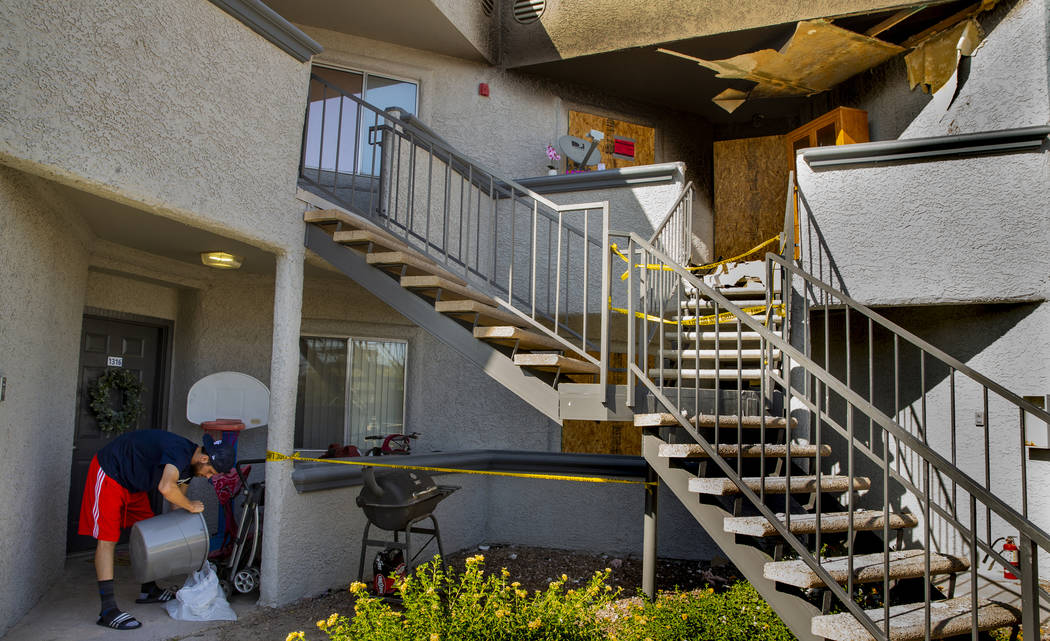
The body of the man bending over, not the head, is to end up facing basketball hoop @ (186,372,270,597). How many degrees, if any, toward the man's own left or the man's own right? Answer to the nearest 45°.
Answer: approximately 45° to the man's own left

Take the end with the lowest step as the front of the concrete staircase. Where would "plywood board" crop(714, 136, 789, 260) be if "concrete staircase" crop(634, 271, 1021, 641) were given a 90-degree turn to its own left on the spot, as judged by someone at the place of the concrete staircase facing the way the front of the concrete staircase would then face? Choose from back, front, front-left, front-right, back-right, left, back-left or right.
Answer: front-left

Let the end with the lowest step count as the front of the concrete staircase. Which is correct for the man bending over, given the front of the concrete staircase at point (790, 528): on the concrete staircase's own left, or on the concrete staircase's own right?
on the concrete staircase's own right

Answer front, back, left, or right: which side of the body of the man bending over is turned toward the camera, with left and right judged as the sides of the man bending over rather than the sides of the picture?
right

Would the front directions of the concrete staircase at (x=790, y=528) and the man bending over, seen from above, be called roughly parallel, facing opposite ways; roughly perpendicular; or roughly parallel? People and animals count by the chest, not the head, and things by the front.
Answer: roughly perpendicular

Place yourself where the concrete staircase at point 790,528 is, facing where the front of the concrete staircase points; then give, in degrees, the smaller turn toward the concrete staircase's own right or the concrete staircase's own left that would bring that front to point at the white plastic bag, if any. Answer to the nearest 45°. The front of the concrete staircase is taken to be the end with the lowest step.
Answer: approximately 135° to the concrete staircase's own right

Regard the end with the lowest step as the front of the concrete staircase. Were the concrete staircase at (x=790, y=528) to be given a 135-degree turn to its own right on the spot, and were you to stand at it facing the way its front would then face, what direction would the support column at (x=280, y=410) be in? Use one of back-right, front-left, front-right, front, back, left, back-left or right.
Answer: front

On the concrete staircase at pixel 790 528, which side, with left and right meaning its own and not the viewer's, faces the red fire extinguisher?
left
